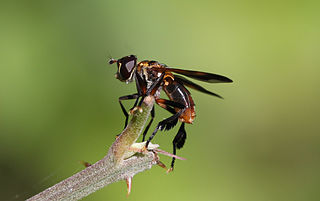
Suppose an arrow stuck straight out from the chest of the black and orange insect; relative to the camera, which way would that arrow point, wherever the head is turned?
to the viewer's left
